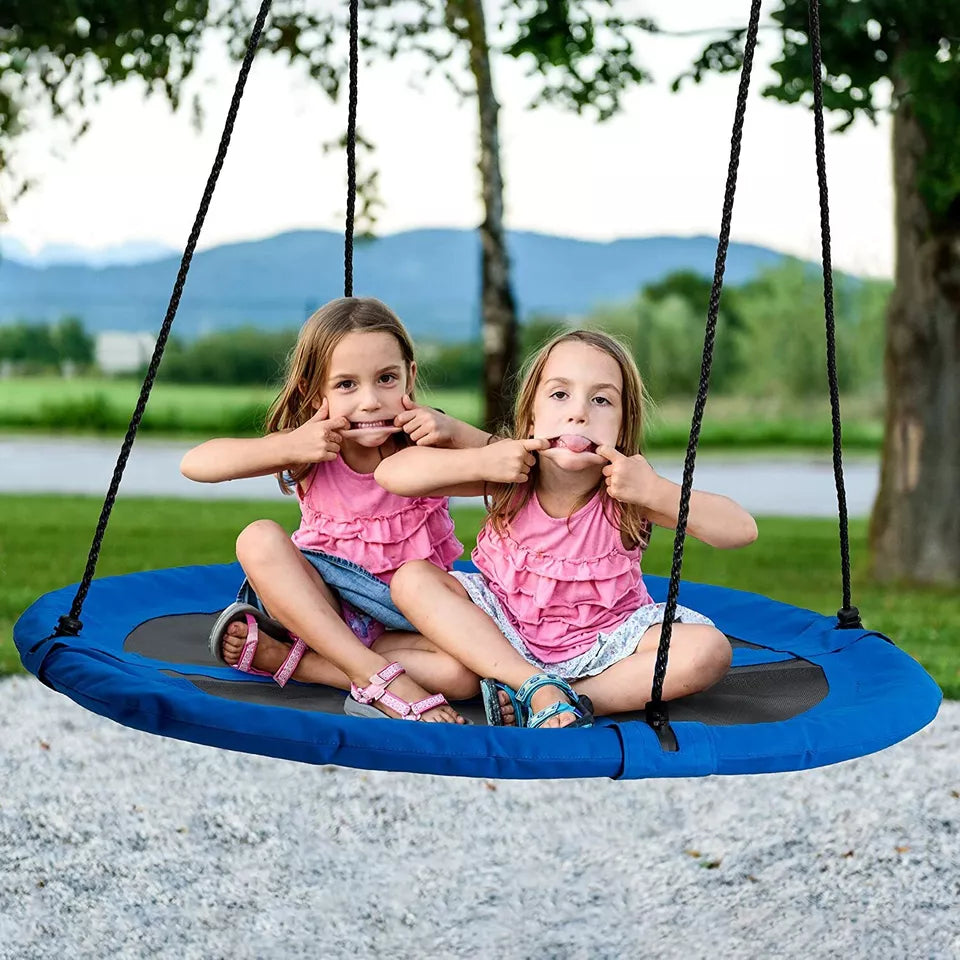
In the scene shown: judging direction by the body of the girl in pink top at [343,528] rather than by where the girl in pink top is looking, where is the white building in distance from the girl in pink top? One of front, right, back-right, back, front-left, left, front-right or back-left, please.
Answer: back

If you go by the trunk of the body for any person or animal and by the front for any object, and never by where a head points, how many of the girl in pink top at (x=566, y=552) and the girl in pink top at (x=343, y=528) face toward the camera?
2

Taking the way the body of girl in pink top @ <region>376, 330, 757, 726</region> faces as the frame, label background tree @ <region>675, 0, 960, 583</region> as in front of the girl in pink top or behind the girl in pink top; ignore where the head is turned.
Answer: behind

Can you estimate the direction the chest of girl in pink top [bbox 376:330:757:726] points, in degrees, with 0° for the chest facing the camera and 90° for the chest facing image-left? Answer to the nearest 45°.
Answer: approximately 0°
